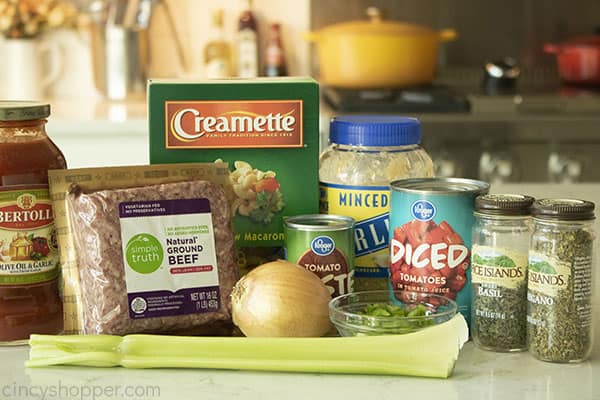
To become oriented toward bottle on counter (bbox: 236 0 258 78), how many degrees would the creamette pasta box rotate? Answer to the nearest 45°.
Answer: approximately 180°

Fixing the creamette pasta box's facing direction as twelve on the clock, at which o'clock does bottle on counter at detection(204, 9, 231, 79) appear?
The bottle on counter is roughly at 6 o'clock from the creamette pasta box.

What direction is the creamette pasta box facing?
toward the camera

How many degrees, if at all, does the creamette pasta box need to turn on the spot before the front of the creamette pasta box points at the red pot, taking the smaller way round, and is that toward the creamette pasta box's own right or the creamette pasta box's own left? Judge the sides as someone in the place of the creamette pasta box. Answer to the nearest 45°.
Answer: approximately 135° to the creamette pasta box's own left

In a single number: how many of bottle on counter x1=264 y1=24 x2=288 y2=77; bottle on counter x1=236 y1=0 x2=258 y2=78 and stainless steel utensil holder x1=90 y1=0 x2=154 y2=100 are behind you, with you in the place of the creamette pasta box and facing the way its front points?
3

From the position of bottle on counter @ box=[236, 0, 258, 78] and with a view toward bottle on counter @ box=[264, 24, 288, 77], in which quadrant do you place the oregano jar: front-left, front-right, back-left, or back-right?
front-right

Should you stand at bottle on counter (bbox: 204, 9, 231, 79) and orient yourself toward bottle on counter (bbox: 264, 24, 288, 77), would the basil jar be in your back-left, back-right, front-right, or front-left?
front-right
